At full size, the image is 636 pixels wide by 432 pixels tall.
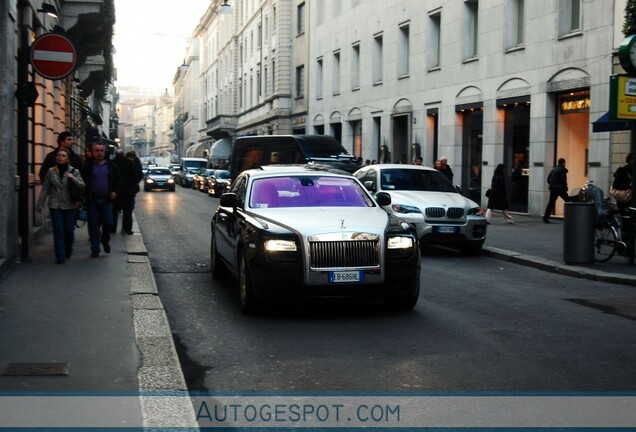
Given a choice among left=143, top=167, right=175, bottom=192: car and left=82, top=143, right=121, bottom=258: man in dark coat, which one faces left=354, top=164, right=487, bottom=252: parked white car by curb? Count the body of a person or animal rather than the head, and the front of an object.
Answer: left=143, top=167, right=175, bottom=192: car

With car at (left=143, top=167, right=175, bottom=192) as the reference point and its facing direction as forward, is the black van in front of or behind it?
in front

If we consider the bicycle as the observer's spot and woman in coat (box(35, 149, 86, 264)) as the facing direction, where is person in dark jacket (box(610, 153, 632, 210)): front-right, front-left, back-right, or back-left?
back-right

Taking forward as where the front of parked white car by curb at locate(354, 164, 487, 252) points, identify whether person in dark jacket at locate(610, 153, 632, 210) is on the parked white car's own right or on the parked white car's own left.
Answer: on the parked white car's own left

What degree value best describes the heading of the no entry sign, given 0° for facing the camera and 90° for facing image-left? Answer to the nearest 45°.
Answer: approximately 0°

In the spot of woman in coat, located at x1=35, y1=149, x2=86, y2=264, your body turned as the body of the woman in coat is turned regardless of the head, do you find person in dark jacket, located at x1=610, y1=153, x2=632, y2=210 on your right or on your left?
on your left

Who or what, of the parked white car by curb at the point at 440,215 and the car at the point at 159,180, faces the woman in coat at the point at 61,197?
the car at the point at 159,180

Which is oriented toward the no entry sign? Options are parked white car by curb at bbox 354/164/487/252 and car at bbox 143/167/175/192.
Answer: car at bbox 143/167/175/192

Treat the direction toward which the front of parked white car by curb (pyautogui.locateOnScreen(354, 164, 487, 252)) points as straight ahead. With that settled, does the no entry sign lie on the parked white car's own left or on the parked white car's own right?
on the parked white car's own right

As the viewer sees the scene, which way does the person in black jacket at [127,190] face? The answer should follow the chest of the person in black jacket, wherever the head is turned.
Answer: away from the camera

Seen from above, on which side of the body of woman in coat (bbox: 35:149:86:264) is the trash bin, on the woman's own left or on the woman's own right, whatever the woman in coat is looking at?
on the woman's own left

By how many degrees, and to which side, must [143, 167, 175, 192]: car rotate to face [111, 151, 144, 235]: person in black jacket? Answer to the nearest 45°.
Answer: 0° — it already faces them

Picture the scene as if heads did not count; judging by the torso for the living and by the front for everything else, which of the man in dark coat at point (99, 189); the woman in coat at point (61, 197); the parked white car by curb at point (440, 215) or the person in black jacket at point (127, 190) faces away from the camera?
the person in black jacket
